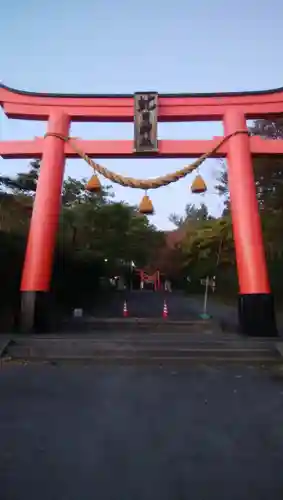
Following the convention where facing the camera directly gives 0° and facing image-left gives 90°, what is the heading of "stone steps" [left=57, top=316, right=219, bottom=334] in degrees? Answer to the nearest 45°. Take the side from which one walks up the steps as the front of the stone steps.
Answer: approximately 0°

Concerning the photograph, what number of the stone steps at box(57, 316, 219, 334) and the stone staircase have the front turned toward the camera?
2

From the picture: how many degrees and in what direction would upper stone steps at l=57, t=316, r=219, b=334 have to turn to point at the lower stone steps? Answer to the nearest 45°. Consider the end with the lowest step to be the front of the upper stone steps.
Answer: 0° — it already faces it
